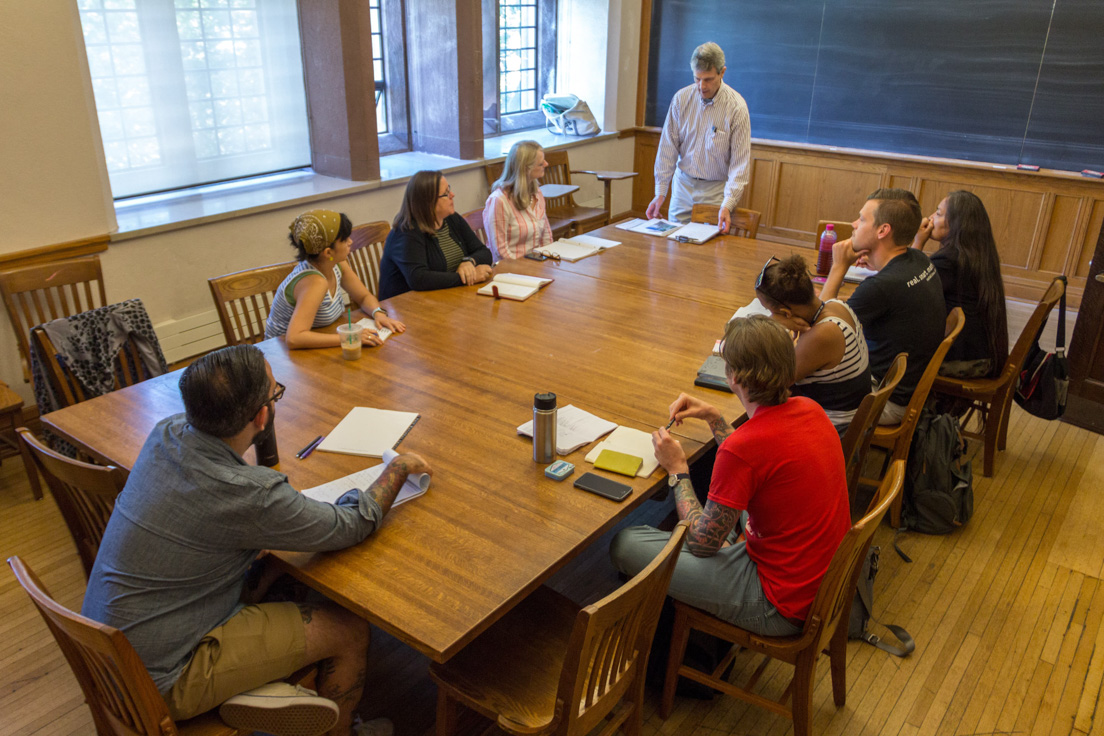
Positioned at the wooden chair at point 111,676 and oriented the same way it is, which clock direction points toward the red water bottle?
The red water bottle is roughly at 1 o'clock from the wooden chair.

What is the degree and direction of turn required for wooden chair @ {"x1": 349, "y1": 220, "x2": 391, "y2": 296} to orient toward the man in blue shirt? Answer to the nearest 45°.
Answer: approximately 45° to its right

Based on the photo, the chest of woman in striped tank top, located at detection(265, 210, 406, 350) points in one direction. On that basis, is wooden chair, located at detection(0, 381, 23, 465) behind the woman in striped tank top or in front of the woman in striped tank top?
behind

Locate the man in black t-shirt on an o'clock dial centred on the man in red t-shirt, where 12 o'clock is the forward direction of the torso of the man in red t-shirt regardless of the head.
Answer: The man in black t-shirt is roughly at 2 o'clock from the man in red t-shirt.

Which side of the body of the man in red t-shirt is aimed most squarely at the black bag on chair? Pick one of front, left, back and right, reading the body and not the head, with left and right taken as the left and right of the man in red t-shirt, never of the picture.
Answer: right

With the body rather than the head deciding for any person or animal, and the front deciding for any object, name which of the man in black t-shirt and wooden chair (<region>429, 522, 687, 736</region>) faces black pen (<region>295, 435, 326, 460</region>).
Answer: the wooden chair

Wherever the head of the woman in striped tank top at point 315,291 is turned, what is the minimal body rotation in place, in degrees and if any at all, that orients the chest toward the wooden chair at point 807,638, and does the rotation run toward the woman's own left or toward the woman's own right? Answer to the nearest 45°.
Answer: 0° — they already face it

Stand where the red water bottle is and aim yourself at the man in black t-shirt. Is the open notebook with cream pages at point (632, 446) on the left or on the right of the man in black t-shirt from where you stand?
right

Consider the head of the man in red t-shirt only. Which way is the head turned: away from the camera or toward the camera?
away from the camera

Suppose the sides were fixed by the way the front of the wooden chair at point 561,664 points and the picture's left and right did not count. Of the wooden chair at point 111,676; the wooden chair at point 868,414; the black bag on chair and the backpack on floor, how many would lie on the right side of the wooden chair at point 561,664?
3

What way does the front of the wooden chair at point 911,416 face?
to the viewer's left

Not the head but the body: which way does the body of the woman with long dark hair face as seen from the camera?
to the viewer's left

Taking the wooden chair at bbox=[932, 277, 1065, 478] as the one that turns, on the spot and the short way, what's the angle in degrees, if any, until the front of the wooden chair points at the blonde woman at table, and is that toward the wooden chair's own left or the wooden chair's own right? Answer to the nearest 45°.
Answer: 0° — it already faces them

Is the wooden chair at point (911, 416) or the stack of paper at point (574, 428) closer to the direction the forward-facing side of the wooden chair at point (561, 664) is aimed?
the stack of paper

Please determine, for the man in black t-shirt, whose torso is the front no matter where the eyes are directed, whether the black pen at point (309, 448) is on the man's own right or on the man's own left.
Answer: on the man's own left
